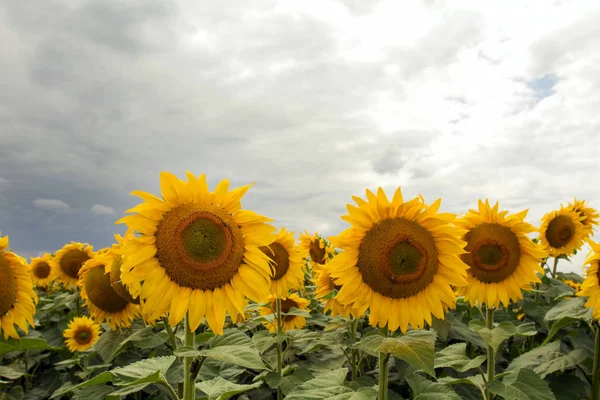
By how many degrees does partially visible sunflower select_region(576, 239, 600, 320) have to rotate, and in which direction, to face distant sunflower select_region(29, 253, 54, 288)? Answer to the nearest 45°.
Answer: approximately 90° to its right

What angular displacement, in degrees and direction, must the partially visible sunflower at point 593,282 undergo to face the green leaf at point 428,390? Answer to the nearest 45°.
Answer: approximately 45° to its right

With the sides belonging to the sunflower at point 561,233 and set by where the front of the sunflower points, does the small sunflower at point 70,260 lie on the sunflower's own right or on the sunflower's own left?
on the sunflower's own right

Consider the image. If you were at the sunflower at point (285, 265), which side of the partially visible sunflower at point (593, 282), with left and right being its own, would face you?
right

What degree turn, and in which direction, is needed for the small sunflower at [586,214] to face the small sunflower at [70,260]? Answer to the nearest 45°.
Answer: approximately 45° to its right

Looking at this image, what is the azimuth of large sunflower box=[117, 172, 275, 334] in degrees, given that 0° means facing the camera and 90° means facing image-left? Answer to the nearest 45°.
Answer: approximately 0°

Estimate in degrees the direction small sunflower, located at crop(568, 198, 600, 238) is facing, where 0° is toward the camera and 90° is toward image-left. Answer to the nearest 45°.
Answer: approximately 0°
